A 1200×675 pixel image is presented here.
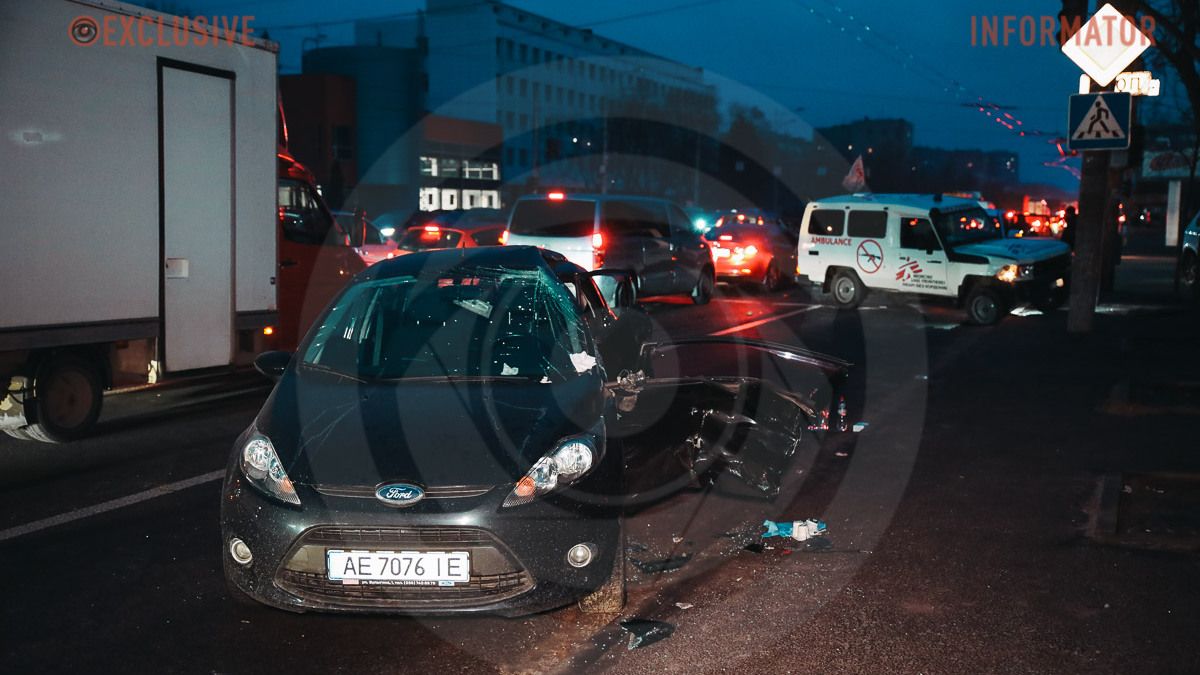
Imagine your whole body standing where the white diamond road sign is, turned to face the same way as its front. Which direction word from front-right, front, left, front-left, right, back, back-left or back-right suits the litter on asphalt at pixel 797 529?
front

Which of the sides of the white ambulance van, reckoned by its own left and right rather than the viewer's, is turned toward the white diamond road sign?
front

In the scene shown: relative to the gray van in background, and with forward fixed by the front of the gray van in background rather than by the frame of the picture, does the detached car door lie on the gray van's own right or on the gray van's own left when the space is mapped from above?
on the gray van's own right

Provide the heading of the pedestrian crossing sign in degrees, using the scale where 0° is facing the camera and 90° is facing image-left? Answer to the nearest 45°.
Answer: approximately 0°

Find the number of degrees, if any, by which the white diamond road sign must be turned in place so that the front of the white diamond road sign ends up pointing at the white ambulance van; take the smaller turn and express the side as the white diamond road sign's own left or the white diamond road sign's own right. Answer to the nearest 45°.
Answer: approximately 135° to the white diamond road sign's own right

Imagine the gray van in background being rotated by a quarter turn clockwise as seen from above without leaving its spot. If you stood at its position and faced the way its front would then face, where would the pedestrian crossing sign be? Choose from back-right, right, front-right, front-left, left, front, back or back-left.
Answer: front

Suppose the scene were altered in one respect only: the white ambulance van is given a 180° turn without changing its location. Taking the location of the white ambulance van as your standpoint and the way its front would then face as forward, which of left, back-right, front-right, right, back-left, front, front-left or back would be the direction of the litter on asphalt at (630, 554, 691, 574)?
back-left

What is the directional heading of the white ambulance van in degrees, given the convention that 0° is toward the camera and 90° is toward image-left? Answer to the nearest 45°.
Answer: approximately 315°

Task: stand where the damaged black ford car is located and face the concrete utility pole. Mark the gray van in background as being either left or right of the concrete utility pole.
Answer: left

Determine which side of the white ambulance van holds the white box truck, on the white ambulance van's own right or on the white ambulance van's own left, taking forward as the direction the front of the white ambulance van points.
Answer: on the white ambulance van's own right
